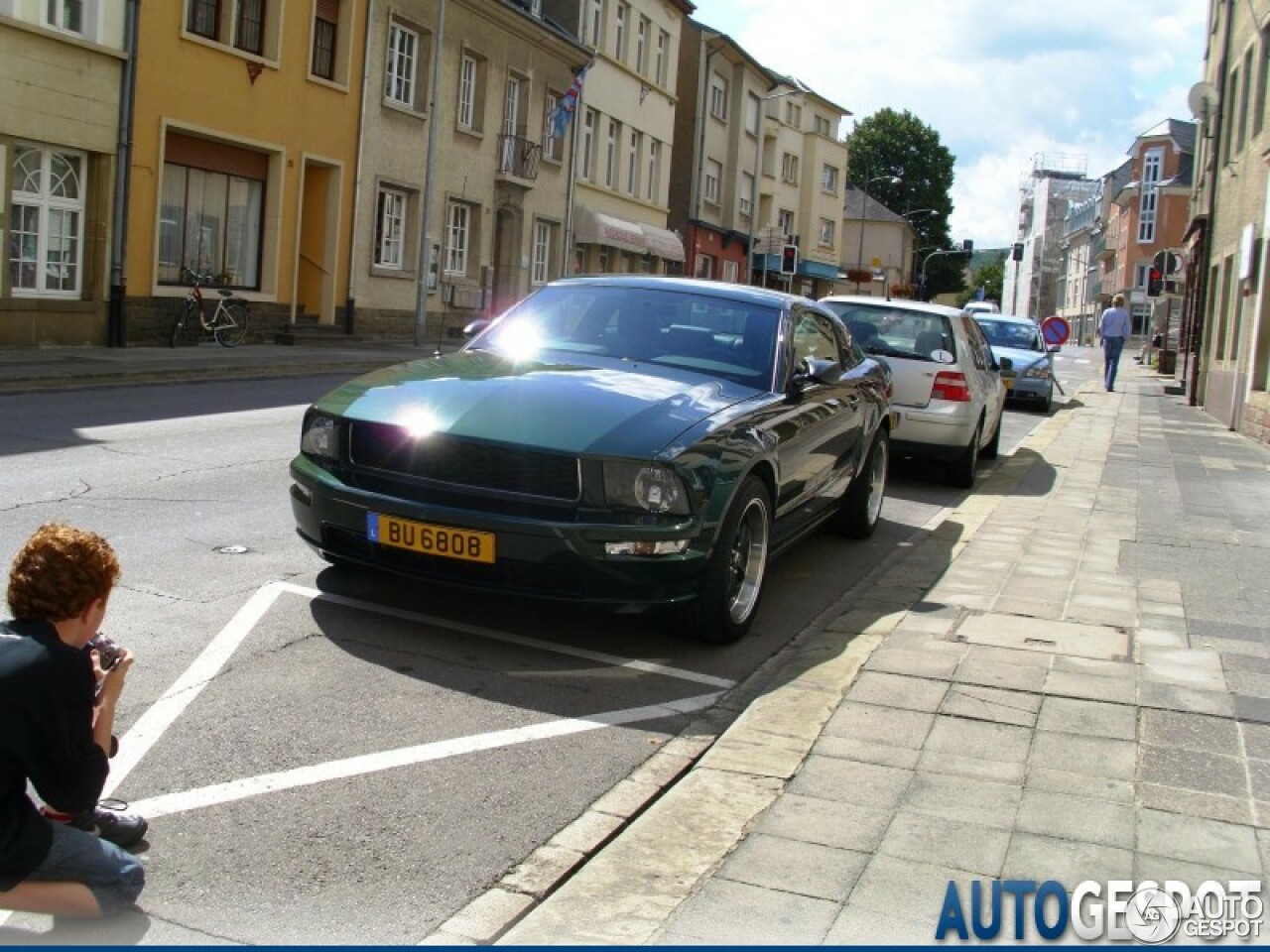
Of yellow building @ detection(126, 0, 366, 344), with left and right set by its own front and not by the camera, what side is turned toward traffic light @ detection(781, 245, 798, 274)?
left

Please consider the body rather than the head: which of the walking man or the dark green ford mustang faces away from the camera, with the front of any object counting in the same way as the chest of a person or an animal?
the walking man

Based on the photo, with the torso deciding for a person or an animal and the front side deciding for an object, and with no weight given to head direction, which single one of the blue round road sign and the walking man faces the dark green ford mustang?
the blue round road sign

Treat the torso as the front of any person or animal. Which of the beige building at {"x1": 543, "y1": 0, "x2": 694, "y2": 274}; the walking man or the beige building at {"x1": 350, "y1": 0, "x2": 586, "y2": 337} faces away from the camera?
the walking man

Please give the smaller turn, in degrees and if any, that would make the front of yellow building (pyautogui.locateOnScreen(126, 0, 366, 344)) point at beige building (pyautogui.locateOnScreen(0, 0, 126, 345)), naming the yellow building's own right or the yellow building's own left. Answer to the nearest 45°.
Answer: approximately 90° to the yellow building's own right

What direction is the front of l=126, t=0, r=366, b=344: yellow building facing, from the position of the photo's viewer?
facing the viewer and to the right of the viewer

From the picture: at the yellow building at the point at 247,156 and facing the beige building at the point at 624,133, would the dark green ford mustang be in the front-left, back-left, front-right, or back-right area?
back-right

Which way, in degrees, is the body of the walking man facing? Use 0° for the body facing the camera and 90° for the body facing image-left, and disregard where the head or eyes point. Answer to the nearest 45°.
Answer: approximately 180°

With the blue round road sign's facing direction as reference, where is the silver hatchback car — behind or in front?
in front

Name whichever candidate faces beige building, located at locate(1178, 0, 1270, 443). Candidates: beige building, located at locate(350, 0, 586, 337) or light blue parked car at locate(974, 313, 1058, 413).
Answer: beige building, located at locate(350, 0, 586, 337)

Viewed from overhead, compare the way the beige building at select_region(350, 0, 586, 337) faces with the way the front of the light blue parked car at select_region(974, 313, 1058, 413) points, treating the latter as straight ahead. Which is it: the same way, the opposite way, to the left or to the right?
to the left

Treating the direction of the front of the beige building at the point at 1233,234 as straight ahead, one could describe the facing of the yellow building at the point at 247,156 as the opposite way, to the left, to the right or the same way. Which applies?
the opposite way

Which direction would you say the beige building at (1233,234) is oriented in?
to the viewer's left

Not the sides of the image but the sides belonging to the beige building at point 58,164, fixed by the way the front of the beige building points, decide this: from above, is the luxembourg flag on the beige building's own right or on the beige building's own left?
on the beige building's own left
